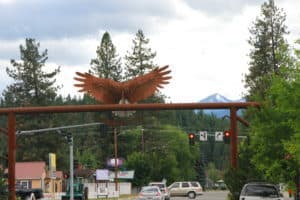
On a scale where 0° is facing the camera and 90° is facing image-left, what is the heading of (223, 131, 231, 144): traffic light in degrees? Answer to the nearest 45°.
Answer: approximately 0°

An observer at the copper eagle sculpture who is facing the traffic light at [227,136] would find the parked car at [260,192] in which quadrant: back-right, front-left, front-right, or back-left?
back-right

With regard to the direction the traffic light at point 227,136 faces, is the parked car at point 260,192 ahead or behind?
ahead

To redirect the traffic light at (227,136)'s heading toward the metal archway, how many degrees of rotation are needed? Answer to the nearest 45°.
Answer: approximately 45° to its right

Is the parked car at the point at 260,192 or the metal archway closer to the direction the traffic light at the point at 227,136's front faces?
the parked car

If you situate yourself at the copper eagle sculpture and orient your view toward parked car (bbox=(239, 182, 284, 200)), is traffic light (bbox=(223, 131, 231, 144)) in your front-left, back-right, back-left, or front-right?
front-left

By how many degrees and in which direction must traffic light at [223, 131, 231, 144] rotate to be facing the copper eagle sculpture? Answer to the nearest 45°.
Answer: approximately 45° to its right

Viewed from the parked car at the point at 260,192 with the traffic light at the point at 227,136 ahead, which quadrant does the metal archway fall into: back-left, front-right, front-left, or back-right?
front-left
